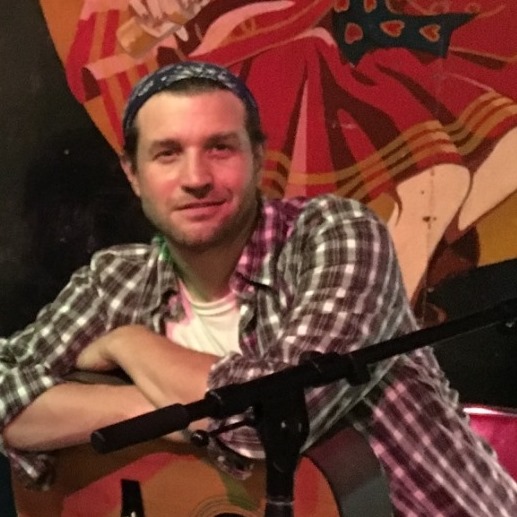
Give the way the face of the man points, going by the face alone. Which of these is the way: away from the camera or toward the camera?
toward the camera
